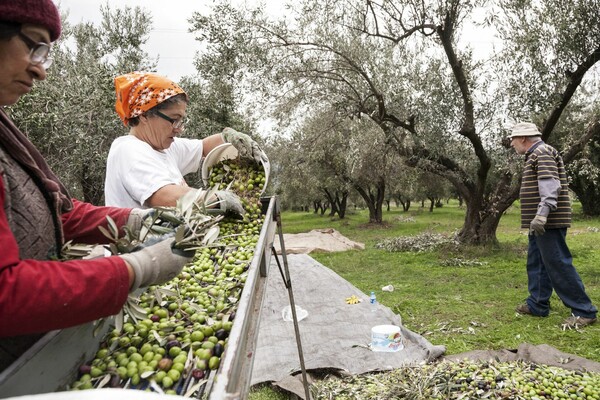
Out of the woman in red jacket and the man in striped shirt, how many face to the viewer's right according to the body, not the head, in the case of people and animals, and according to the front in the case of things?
1

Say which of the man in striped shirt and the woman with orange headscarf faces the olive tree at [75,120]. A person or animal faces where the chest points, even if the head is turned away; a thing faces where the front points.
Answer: the man in striped shirt

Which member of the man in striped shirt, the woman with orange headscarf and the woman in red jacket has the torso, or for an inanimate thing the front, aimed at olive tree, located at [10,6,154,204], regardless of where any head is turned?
the man in striped shirt

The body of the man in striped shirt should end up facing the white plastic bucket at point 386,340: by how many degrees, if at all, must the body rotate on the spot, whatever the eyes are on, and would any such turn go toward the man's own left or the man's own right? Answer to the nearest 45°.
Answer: approximately 45° to the man's own left

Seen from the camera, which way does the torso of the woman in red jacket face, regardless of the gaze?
to the viewer's right

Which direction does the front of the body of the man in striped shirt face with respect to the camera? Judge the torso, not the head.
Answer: to the viewer's left

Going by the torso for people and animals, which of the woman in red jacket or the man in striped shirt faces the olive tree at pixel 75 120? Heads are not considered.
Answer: the man in striped shirt

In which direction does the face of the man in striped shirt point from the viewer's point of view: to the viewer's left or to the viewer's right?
to the viewer's left

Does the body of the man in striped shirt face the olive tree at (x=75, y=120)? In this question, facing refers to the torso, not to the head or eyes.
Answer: yes

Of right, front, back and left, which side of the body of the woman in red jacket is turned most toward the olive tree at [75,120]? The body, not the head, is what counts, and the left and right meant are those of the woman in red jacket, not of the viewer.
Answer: left

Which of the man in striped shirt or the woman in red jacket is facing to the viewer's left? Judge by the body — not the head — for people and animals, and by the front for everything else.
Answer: the man in striped shirt
